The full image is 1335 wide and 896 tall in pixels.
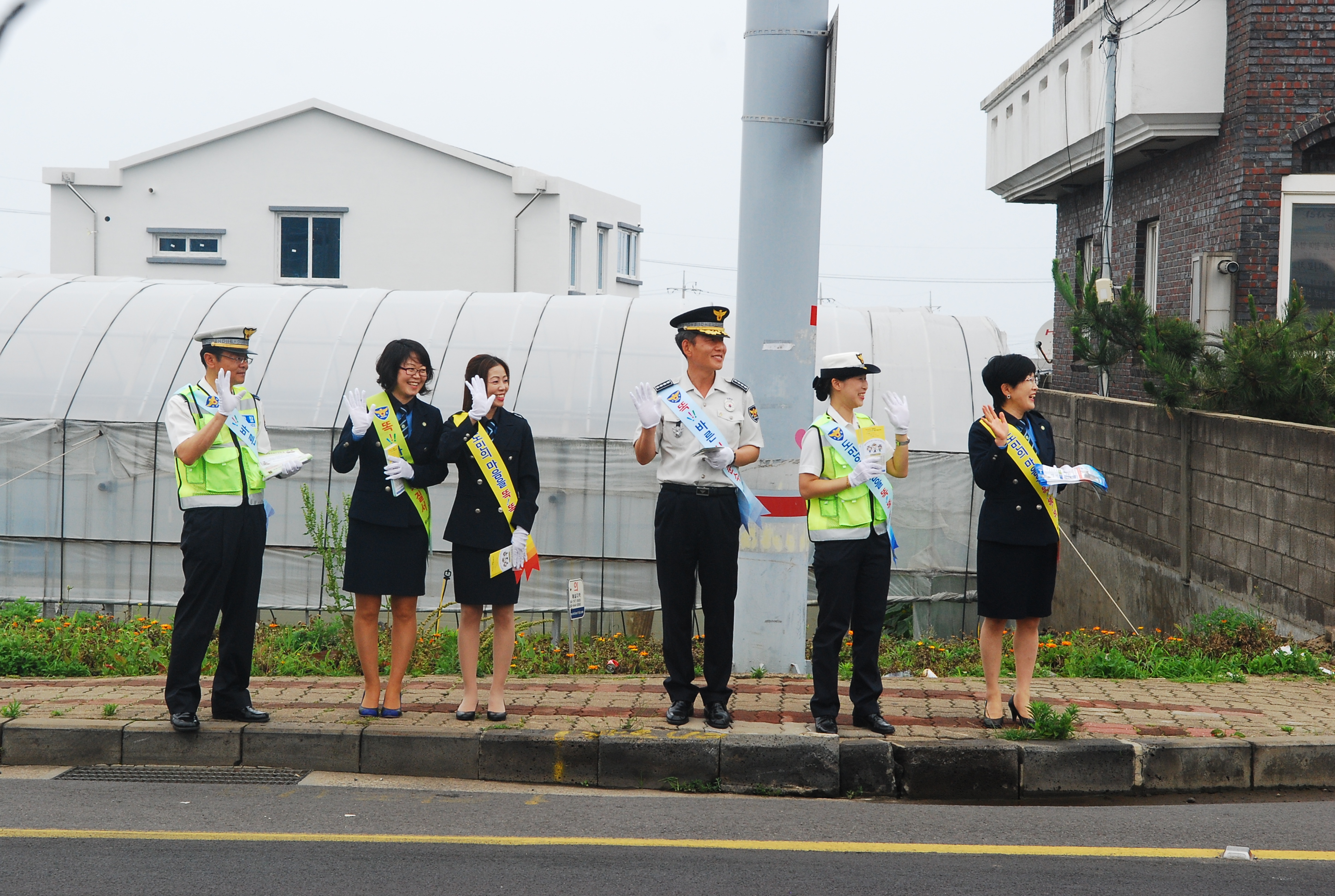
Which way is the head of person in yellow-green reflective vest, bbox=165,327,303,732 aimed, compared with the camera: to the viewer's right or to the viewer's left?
to the viewer's right

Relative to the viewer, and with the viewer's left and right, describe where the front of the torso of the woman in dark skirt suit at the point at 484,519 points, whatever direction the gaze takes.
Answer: facing the viewer

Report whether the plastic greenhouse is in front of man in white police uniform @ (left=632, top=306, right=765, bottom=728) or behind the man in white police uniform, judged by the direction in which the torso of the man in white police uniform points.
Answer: behind

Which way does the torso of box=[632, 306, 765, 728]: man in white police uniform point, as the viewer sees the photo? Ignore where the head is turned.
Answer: toward the camera

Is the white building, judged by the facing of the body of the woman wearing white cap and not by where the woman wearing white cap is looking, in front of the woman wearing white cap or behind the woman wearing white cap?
behind

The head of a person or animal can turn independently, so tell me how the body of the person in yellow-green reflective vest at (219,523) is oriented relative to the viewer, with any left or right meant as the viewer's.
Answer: facing the viewer and to the right of the viewer

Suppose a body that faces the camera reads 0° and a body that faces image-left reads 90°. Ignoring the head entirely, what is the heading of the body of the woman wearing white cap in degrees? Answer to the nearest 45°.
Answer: approximately 315°

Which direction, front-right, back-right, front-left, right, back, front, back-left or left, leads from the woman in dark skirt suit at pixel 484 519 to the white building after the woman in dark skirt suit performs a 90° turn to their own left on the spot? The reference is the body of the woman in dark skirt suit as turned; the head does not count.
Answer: left

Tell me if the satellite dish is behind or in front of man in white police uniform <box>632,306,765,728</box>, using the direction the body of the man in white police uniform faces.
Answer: behind

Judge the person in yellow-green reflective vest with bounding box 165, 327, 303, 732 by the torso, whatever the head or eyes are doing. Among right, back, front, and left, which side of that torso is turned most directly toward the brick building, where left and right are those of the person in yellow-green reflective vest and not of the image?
left

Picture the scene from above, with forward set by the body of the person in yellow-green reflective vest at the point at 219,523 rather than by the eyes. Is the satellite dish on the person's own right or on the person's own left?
on the person's own left

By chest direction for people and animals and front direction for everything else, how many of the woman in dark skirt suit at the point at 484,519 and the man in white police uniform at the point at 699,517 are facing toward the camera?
2
